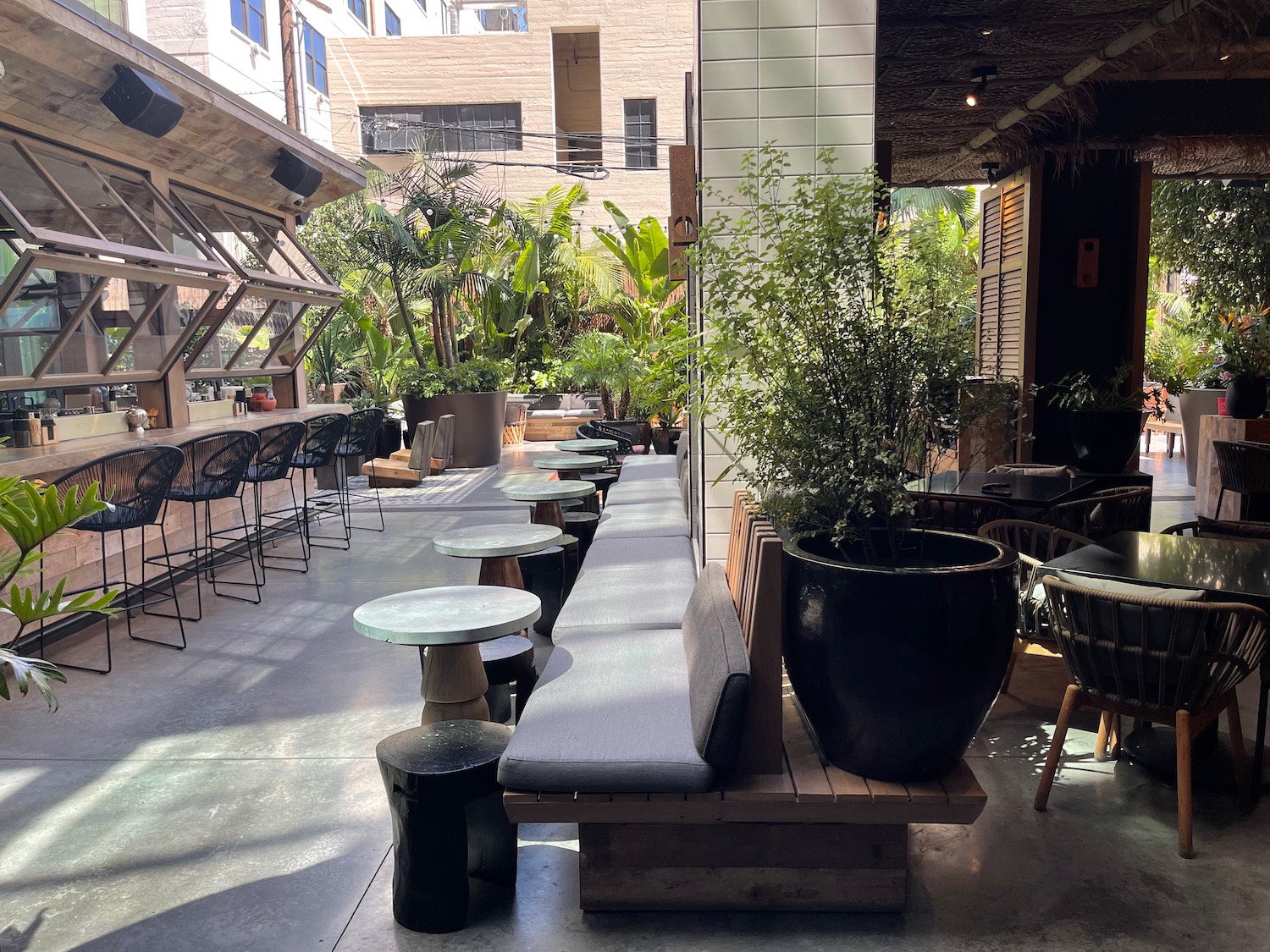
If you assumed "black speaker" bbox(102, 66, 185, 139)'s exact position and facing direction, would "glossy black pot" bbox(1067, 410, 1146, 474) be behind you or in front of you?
in front

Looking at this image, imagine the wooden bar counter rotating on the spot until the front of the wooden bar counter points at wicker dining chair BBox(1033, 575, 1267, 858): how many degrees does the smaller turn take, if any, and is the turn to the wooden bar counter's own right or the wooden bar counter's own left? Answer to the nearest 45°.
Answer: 0° — it already faces it

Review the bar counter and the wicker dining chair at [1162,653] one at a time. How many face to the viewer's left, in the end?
0

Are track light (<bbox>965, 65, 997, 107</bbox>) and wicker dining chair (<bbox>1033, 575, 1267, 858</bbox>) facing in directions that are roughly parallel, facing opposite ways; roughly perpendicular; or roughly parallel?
roughly parallel, facing opposite ways

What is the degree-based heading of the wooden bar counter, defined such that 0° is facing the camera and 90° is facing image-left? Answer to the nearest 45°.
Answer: approximately 315°

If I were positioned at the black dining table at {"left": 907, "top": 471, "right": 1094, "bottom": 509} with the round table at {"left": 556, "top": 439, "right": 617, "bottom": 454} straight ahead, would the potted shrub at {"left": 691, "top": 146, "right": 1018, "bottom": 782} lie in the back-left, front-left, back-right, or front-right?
back-left

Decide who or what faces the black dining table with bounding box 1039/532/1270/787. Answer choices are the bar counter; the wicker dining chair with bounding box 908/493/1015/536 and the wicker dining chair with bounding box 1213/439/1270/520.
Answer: the bar counter

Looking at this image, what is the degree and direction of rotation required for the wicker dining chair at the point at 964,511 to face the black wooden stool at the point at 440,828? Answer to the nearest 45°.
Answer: approximately 180°

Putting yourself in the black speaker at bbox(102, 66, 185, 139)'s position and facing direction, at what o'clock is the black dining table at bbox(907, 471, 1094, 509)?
The black dining table is roughly at 12 o'clock from the black speaker.

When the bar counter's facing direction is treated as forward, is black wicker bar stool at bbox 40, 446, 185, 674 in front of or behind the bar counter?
in front

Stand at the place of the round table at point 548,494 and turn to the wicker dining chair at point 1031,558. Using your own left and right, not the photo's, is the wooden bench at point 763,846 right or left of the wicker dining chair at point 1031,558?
right

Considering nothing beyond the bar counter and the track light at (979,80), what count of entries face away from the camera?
0

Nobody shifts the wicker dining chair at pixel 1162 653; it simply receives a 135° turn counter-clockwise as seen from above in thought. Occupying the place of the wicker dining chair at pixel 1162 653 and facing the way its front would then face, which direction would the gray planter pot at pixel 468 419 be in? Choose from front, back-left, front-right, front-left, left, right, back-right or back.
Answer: front-right

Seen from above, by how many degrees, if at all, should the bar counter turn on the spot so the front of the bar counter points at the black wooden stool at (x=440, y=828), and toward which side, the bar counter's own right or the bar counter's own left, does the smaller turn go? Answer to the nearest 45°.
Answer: approximately 45° to the bar counter's own right

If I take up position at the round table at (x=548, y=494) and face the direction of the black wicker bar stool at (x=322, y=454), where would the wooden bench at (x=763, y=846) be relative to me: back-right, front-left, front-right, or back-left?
back-left

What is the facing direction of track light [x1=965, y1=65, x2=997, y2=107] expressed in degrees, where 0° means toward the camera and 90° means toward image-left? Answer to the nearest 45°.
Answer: approximately 45°

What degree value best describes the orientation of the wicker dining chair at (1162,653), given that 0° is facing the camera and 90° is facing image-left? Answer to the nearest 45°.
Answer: approximately 225°

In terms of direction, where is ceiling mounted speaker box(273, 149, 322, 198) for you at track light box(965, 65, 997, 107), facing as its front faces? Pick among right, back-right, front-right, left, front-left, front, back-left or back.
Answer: front-right

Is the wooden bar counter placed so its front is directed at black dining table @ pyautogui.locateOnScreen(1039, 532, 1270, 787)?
yes

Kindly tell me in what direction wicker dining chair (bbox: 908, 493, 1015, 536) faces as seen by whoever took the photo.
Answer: facing away from the viewer and to the right of the viewer
